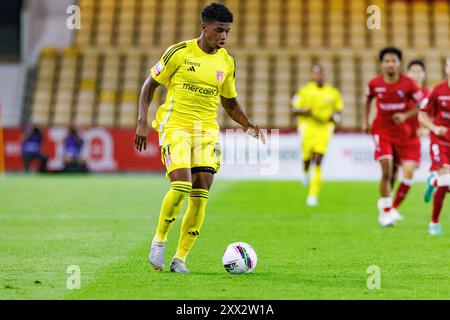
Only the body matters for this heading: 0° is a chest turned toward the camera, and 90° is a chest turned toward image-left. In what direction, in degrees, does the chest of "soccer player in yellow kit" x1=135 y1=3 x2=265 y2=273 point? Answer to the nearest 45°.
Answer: approximately 315°

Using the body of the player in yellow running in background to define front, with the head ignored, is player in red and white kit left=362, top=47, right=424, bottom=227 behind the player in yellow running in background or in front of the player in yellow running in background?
in front

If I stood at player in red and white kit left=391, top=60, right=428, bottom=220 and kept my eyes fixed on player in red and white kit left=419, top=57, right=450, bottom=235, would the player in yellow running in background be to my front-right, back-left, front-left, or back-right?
back-right

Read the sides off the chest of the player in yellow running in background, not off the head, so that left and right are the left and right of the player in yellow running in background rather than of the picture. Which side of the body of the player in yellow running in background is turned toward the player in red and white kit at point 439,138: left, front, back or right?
front

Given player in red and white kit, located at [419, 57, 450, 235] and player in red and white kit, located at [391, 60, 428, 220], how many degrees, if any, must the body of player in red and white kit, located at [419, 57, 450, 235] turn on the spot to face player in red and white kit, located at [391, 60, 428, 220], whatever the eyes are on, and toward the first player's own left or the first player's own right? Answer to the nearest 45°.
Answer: approximately 180°

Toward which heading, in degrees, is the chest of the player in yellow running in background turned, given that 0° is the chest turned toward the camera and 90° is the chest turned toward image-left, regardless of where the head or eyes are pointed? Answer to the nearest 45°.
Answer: approximately 0°

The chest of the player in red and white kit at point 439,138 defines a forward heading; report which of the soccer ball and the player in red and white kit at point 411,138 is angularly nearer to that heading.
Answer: the soccer ball

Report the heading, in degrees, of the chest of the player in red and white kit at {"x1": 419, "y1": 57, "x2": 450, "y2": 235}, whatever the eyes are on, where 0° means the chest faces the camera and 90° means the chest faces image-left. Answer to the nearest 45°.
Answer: approximately 0°
